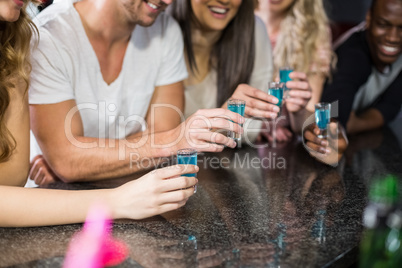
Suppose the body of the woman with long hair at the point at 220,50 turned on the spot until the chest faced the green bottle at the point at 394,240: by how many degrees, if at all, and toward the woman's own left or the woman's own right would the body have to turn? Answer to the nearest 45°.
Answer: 0° — they already face it

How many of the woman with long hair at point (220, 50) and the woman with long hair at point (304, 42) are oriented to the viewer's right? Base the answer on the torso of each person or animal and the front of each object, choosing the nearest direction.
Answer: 0

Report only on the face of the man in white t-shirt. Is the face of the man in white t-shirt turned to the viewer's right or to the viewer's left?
to the viewer's right

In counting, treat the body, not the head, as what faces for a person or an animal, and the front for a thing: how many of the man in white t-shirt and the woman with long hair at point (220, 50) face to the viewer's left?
0

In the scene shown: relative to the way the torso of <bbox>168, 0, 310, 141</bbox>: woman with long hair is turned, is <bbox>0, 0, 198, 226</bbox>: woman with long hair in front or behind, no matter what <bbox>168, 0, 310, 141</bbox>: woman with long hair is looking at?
in front

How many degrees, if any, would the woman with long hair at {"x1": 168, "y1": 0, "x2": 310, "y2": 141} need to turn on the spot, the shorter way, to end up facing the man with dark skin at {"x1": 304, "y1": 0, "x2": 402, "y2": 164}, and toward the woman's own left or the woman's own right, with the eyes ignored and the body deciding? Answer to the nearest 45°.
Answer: approximately 90° to the woman's own left

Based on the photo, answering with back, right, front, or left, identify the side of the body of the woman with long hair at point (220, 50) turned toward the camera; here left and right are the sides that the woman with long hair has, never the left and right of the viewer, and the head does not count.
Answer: front

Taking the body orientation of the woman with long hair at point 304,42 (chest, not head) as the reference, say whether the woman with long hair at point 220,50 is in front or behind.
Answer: in front

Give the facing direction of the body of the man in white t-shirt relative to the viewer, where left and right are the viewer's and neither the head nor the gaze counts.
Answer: facing the viewer and to the right of the viewer

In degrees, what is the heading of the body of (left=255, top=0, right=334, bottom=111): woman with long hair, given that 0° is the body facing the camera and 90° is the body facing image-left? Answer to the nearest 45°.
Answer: approximately 45°

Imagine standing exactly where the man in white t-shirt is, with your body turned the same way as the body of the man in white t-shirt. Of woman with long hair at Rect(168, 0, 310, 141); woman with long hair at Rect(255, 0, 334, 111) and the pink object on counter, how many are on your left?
2

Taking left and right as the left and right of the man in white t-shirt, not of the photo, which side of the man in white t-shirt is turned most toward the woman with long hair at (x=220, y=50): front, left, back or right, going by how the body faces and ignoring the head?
left
